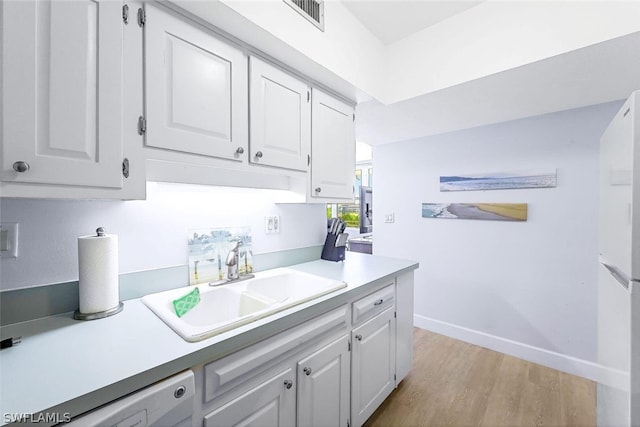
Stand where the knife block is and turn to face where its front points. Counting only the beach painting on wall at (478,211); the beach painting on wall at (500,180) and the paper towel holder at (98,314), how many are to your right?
1

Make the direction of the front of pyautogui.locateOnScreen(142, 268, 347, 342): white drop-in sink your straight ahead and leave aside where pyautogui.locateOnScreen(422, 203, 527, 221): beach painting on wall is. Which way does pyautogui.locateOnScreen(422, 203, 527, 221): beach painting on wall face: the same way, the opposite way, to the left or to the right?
to the right

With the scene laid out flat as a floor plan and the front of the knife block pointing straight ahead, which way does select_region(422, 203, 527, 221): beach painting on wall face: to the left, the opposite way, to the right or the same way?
to the right

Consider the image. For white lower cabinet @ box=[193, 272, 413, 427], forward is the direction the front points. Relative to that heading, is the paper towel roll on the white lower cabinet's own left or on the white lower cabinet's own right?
on the white lower cabinet's own right

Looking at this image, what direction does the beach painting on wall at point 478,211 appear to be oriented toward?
toward the camera

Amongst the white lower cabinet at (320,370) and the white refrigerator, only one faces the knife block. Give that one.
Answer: the white refrigerator

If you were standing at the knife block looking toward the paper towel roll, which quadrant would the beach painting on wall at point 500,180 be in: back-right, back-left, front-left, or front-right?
back-left

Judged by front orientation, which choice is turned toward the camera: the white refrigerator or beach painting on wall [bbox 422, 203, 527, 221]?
the beach painting on wall

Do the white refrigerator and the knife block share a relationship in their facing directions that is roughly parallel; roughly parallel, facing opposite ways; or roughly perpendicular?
roughly parallel, facing opposite ways

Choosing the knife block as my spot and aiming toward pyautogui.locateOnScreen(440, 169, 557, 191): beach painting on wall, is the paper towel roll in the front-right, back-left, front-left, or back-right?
back-right

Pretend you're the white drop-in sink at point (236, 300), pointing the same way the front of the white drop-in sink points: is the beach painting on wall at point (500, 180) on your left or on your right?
on your left

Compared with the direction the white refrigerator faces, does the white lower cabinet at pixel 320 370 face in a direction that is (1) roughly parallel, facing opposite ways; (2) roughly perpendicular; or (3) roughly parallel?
roughly parallel, facing opposite ways

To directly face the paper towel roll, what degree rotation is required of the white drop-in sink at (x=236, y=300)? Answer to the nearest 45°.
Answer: approximately 90° to its right

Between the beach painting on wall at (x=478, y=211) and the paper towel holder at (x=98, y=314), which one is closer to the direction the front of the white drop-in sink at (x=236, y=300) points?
the beach painting on wall

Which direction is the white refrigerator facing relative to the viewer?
to the viewer's left

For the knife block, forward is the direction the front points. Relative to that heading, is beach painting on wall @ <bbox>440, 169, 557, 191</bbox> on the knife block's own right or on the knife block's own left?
on the knife block's own left

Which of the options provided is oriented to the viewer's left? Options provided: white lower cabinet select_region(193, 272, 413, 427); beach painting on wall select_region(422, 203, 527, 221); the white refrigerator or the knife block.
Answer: the white refrigerator

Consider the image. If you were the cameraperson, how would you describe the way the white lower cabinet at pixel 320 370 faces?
facing the viewer and to the right of the viewer
